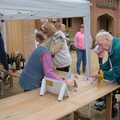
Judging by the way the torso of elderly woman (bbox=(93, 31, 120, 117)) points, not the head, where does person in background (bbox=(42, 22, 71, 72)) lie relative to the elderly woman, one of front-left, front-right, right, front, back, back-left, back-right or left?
right

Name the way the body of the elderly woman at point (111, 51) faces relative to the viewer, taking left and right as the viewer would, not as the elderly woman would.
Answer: facing the viewer and to the left of the viewer

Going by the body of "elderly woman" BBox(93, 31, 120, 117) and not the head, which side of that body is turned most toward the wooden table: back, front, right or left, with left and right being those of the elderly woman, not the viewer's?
front

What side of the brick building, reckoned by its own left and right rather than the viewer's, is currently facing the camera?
front

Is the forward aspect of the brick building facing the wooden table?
yes

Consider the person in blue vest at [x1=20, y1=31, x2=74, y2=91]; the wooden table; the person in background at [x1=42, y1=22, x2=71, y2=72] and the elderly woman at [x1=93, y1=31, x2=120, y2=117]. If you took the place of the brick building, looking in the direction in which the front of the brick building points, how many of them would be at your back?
0

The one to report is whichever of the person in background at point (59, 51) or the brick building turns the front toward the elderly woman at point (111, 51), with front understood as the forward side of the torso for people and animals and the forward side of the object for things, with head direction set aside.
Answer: the brick building

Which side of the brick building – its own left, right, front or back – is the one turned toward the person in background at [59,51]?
front
